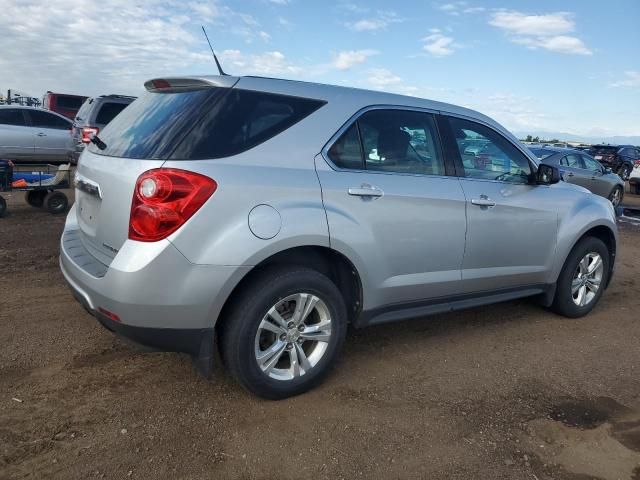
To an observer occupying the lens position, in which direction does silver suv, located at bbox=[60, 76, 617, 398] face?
facing away from the viewer and to the right of the viewer

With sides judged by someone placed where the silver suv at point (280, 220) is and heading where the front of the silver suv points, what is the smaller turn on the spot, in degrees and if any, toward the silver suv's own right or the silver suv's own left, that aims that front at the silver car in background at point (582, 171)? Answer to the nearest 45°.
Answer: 0° — it already faces it
